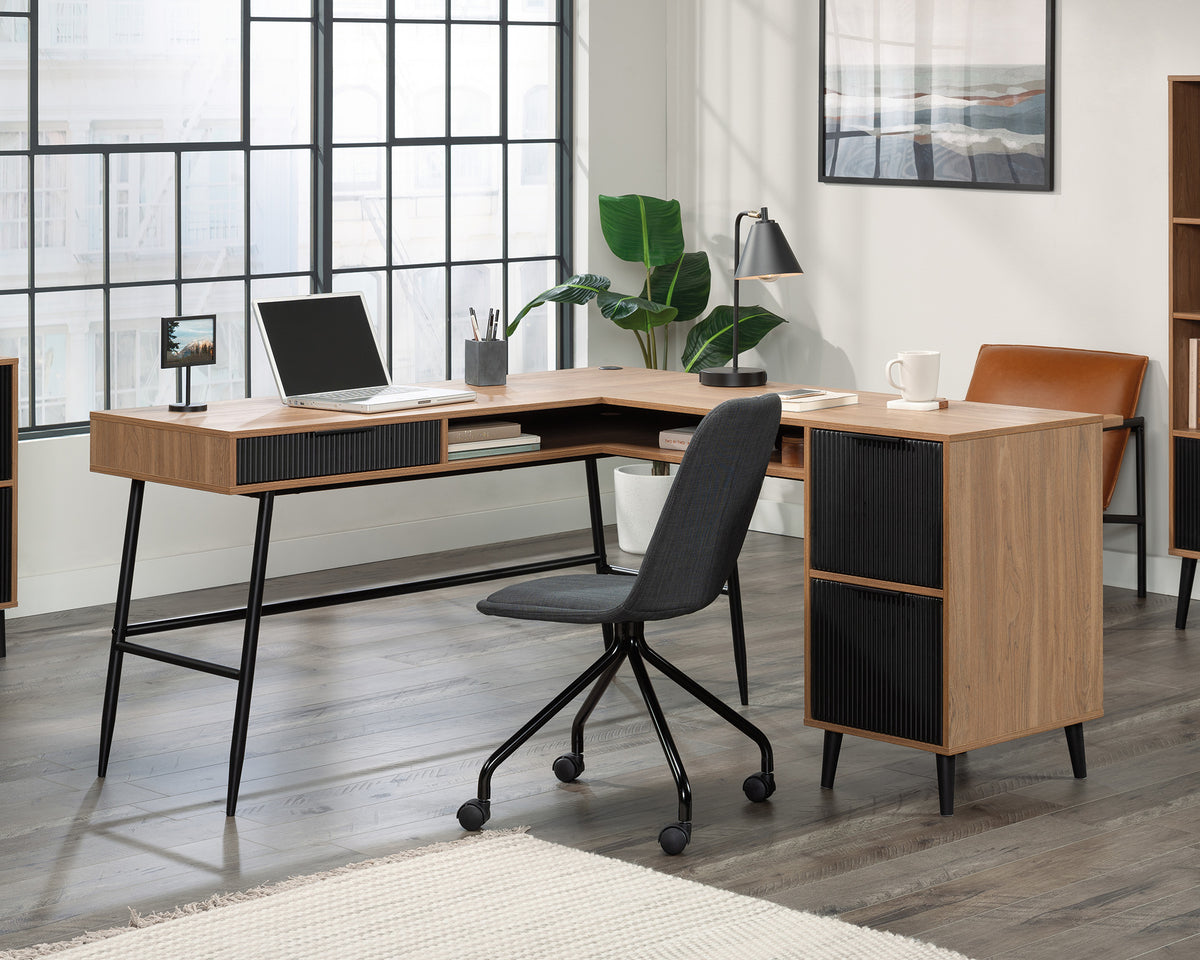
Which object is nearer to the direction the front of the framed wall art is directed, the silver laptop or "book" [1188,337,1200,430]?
the silver laptop

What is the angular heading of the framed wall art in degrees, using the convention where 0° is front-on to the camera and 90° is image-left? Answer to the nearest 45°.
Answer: approximately 45°

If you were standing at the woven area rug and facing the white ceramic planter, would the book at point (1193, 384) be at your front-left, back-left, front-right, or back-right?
front-right

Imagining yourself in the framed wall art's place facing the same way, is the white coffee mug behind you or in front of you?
in front

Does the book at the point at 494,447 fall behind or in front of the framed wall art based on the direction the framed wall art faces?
in front

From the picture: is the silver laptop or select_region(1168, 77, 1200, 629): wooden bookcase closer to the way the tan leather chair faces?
the silver laptop

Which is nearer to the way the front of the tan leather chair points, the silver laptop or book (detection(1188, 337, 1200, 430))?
the silver laptop

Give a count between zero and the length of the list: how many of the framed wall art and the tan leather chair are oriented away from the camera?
0

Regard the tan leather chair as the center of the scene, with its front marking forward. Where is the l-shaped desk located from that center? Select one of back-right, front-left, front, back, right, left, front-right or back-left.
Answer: front-left

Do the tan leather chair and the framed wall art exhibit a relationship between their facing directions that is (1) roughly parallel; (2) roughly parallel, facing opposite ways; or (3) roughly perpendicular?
roughly parallel
